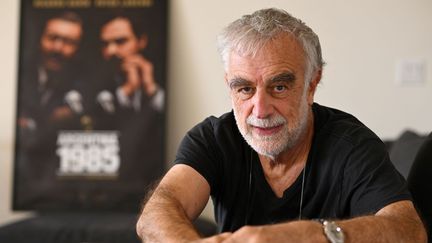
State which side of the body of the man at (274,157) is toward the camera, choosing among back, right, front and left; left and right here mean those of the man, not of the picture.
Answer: front

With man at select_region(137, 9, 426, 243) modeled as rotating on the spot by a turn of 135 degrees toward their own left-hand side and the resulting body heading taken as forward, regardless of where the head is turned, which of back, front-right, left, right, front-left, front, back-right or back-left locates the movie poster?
left

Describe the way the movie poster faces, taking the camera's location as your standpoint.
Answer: facing the viewer

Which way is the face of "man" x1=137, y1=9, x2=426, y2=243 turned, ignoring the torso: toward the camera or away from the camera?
toward the camera
